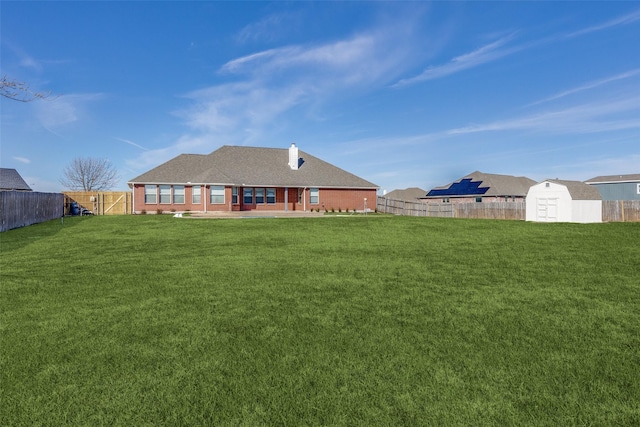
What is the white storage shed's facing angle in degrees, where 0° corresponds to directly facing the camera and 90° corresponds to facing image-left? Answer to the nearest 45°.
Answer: approximately 45°

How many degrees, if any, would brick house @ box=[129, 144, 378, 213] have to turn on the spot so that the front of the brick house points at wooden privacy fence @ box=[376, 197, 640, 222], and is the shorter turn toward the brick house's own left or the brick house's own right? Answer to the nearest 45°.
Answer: approximately 90° to the brick house's own right

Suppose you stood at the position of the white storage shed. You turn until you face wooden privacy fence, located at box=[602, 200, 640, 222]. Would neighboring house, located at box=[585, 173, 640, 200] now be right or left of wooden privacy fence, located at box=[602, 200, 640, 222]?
left

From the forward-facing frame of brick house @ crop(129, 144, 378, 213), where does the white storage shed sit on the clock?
The white storage shed is roughly at 4 o'clock from the brick house.

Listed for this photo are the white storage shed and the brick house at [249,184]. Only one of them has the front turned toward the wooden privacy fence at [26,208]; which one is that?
the white storage shed

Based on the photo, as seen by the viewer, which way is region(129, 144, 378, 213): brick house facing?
away from the camera

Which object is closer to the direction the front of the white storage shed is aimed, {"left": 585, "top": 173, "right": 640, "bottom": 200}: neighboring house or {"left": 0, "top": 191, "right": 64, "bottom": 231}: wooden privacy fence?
the wooden privacy fence

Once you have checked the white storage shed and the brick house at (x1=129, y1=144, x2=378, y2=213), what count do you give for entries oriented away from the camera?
1
